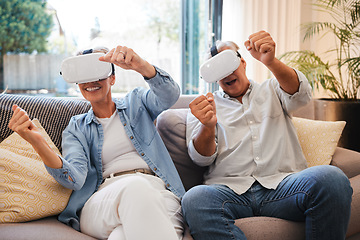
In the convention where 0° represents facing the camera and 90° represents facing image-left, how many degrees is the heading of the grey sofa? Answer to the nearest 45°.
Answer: approximately 0°

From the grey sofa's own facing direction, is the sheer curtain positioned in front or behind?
behind
